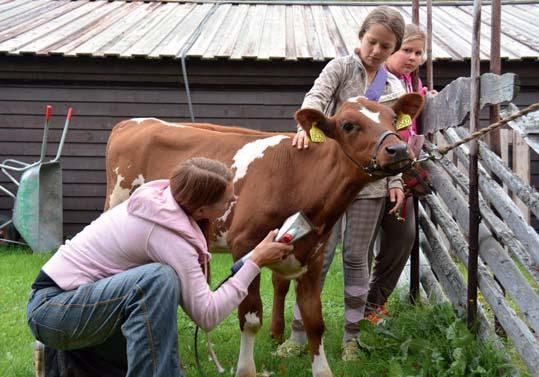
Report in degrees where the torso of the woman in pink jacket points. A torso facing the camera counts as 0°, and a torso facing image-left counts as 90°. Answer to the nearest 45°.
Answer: approximately 270°

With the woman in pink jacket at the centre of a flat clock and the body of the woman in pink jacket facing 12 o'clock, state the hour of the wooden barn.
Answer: The wooden barn is roughly at 9 o'clock from the woman in pink jacket.
